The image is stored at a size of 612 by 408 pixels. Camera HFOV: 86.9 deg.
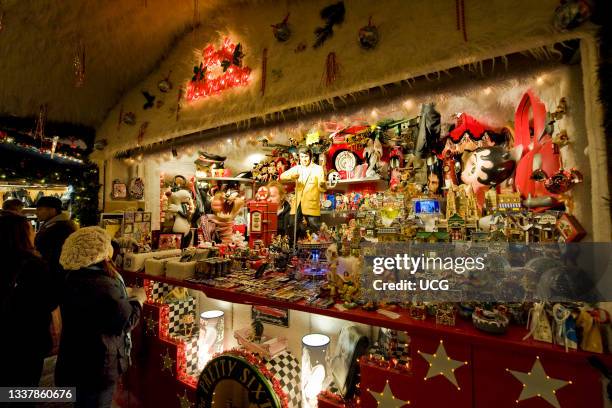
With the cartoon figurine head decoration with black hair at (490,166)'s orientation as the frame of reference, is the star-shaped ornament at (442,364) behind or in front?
in front

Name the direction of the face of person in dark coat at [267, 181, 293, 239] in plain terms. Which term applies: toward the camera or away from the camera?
toward the camera

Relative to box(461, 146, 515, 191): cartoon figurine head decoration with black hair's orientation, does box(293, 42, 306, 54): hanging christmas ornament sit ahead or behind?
ahead

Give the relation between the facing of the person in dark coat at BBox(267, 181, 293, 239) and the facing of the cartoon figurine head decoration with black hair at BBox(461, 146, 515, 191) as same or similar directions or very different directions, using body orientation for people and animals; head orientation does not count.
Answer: same or similar directions

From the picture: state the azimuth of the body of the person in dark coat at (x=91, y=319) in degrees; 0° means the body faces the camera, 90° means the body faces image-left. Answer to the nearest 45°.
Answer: approximately 225°

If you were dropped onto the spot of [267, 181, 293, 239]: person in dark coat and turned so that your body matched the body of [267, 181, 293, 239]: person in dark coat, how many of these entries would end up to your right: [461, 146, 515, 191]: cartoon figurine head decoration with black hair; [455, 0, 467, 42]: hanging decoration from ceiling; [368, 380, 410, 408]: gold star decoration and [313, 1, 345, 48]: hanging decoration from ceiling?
0

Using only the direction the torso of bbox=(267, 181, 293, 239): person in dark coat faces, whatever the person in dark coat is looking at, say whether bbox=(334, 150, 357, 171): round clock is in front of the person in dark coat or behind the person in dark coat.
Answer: behind

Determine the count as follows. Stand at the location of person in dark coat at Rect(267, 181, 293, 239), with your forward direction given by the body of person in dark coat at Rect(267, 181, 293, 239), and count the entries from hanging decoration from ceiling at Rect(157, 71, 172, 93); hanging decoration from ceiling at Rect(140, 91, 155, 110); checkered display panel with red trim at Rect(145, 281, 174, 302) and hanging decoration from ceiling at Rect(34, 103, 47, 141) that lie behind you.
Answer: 0

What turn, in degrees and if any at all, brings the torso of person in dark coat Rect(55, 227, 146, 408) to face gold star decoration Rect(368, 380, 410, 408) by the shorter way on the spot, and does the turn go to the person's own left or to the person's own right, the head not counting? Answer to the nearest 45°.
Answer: approximately 90° to the person's own right

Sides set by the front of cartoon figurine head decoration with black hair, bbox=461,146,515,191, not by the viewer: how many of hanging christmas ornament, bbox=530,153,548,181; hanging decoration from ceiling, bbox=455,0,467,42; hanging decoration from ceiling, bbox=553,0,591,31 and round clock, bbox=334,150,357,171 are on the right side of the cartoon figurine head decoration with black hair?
1

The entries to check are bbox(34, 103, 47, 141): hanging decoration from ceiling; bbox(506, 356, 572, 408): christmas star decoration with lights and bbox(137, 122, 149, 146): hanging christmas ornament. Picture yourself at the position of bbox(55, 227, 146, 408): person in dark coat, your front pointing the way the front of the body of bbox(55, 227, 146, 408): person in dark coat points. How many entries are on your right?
1

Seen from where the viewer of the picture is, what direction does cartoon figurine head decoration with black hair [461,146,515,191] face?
facing the viewer and to the left of the viewer
